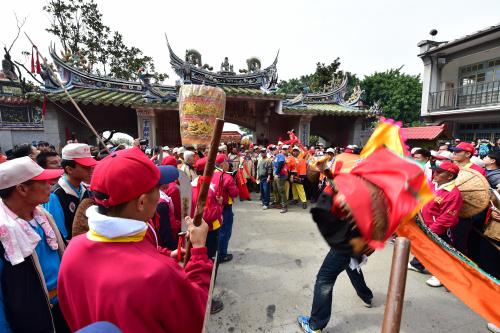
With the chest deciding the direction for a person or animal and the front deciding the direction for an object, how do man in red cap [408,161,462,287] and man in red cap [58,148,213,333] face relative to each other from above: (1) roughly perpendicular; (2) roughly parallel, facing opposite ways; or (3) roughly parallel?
roughly perpendicular

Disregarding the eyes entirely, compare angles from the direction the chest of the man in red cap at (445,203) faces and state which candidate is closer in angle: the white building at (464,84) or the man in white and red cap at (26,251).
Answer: the man in white and red cap

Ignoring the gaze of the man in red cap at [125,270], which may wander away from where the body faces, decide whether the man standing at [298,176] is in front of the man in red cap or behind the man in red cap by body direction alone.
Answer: in front

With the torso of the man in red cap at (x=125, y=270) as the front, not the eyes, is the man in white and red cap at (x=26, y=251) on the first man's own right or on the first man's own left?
on the first man's own left

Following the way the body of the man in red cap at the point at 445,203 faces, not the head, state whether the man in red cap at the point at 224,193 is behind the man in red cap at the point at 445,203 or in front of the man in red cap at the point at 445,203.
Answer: in front

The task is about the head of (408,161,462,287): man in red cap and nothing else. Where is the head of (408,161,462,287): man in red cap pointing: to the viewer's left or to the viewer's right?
to the viewer's left

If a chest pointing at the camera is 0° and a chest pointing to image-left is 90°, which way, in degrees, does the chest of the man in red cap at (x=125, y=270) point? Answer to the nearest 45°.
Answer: approximately 225°

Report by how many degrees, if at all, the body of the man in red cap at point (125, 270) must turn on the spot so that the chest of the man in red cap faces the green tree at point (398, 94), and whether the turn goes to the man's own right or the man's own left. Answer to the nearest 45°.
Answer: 0° — they already face it

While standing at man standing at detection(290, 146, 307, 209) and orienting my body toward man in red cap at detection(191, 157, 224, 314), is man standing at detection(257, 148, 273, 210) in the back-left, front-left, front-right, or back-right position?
front-right

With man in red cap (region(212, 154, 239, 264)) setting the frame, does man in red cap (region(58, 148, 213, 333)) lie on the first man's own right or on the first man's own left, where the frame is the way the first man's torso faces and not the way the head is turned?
on the first man's own right

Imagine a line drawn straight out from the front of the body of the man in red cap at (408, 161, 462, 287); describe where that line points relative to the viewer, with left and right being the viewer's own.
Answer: facing to the left of the viewer

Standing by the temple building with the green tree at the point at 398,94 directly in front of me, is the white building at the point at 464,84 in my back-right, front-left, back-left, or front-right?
front-right
